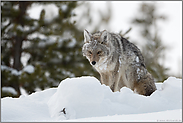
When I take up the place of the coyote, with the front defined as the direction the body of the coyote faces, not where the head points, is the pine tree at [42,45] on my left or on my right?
on my right
